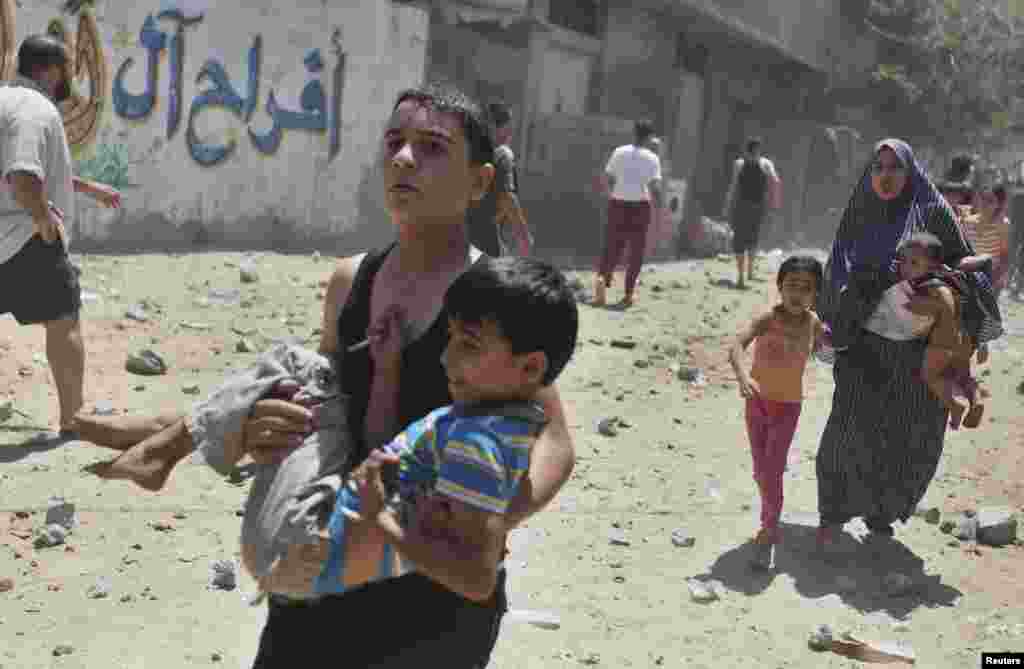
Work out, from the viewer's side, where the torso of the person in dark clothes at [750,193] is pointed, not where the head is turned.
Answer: away from the camera

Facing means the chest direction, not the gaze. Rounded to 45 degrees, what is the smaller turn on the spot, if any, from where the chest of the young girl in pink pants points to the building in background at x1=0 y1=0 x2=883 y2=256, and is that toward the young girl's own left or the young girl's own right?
approximately 135° to the young girl's own right

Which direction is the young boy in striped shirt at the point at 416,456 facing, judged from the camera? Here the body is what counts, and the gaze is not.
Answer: to the viewer's left

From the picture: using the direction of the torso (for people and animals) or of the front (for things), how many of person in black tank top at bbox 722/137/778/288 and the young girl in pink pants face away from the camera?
1

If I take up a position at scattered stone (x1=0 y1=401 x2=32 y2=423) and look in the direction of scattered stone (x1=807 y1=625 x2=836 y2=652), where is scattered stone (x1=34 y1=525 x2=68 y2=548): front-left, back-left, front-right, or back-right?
front-right

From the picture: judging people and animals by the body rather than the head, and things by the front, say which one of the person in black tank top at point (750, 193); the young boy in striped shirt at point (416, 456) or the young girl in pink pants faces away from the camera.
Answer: the person in black tank top

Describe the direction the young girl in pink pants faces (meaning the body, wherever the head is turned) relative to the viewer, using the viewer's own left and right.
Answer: facing the viewer

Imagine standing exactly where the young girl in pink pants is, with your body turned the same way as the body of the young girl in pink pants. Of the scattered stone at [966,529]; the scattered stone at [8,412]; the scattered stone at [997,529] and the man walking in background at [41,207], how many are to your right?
2

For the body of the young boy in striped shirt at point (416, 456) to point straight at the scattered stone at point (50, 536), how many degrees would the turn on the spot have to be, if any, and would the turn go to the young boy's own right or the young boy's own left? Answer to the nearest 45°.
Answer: approximately 45° to the young boy's own right

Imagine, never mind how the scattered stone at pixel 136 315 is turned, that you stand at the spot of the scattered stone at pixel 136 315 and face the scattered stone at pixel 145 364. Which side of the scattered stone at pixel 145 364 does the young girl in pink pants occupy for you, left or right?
left
